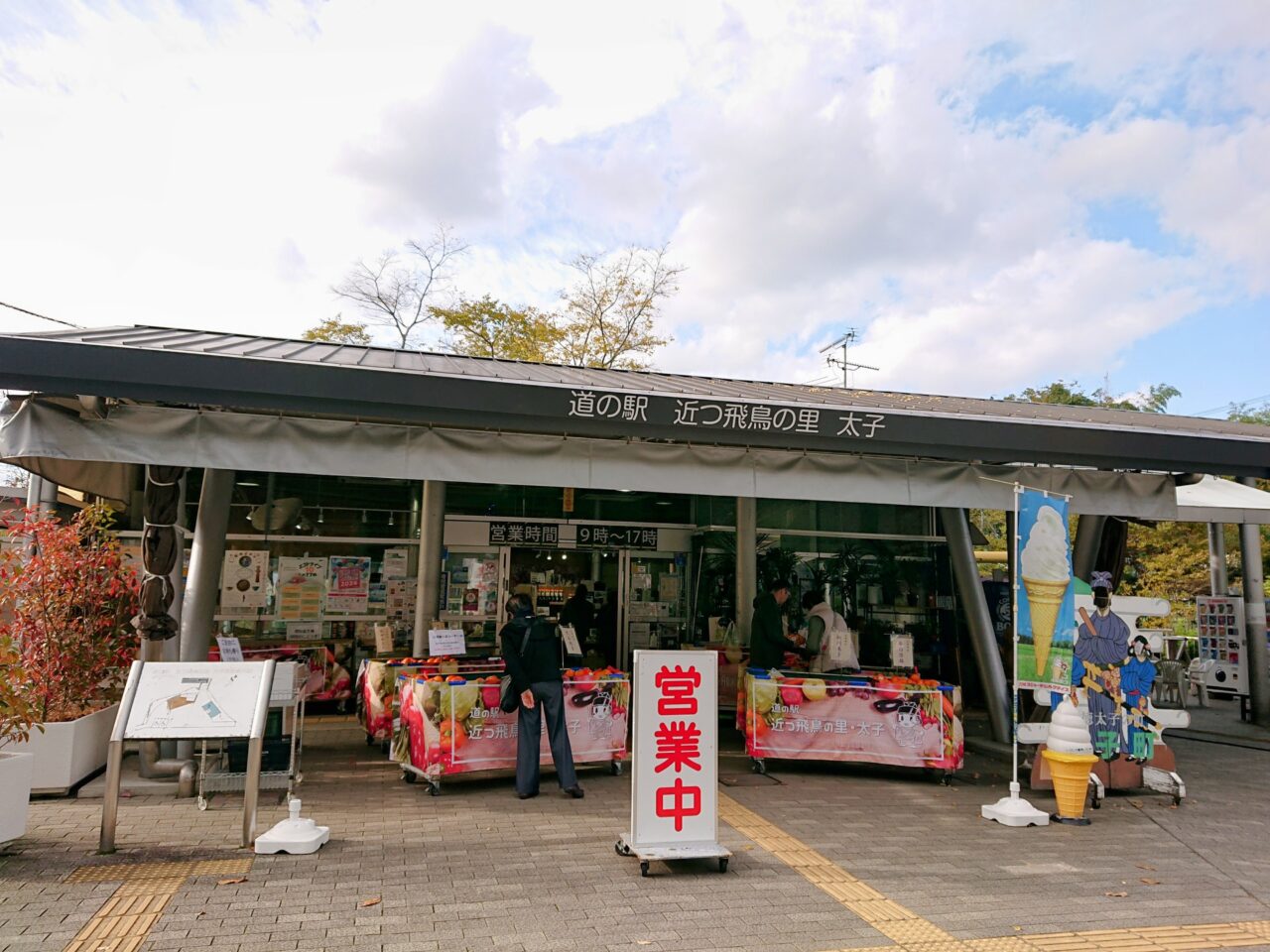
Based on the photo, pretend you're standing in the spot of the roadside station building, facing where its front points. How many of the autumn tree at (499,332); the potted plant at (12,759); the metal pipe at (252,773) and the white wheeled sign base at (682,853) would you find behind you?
1

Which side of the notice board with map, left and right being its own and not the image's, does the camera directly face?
front

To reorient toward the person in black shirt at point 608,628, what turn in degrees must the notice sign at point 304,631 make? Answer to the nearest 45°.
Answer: approximately 90° to its left

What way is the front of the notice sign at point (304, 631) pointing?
toward the camera

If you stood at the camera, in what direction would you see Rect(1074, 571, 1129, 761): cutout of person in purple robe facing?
facing the viewer

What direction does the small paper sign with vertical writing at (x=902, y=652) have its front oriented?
toward the camera

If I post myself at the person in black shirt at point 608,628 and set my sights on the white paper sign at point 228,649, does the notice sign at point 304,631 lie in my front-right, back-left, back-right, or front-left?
front-right

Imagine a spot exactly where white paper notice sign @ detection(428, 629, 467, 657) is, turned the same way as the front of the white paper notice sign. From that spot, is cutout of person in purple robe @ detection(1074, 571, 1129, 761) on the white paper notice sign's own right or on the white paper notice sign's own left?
on the white paper notice sign's own left

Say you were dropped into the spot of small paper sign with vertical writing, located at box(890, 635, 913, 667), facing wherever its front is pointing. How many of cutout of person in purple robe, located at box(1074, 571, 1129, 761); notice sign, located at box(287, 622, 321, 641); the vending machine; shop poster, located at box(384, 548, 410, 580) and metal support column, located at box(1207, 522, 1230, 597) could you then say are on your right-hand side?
2

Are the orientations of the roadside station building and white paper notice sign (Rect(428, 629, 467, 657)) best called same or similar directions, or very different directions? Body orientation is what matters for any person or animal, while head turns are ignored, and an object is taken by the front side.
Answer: same or similar directions

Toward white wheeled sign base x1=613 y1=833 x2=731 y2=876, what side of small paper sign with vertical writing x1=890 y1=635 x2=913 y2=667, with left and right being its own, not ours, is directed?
front

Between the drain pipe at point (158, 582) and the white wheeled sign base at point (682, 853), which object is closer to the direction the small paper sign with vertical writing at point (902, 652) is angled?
the white wheeled sign base

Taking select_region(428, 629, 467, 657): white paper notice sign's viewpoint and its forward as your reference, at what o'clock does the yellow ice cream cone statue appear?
The yellow ice cream cone statue is roughly at 10 o'clock from the white paper notice sign.

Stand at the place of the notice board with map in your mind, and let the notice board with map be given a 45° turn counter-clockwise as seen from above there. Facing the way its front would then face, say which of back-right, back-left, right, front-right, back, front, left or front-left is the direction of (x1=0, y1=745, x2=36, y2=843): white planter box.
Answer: back-right

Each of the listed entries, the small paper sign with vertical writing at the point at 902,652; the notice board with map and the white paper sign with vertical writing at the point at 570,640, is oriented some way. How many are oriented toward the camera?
3

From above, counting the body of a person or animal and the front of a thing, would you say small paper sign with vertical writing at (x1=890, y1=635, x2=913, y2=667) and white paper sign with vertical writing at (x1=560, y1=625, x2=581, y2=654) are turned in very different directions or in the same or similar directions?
same or similar directions

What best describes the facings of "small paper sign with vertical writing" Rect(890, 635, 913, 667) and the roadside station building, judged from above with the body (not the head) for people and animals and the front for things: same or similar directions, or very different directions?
same or similar directions

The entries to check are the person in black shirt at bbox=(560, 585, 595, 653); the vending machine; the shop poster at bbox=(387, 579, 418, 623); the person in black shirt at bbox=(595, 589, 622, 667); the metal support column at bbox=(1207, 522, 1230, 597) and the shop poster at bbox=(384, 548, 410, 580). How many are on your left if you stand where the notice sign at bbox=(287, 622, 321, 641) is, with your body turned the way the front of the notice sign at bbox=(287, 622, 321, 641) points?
6
